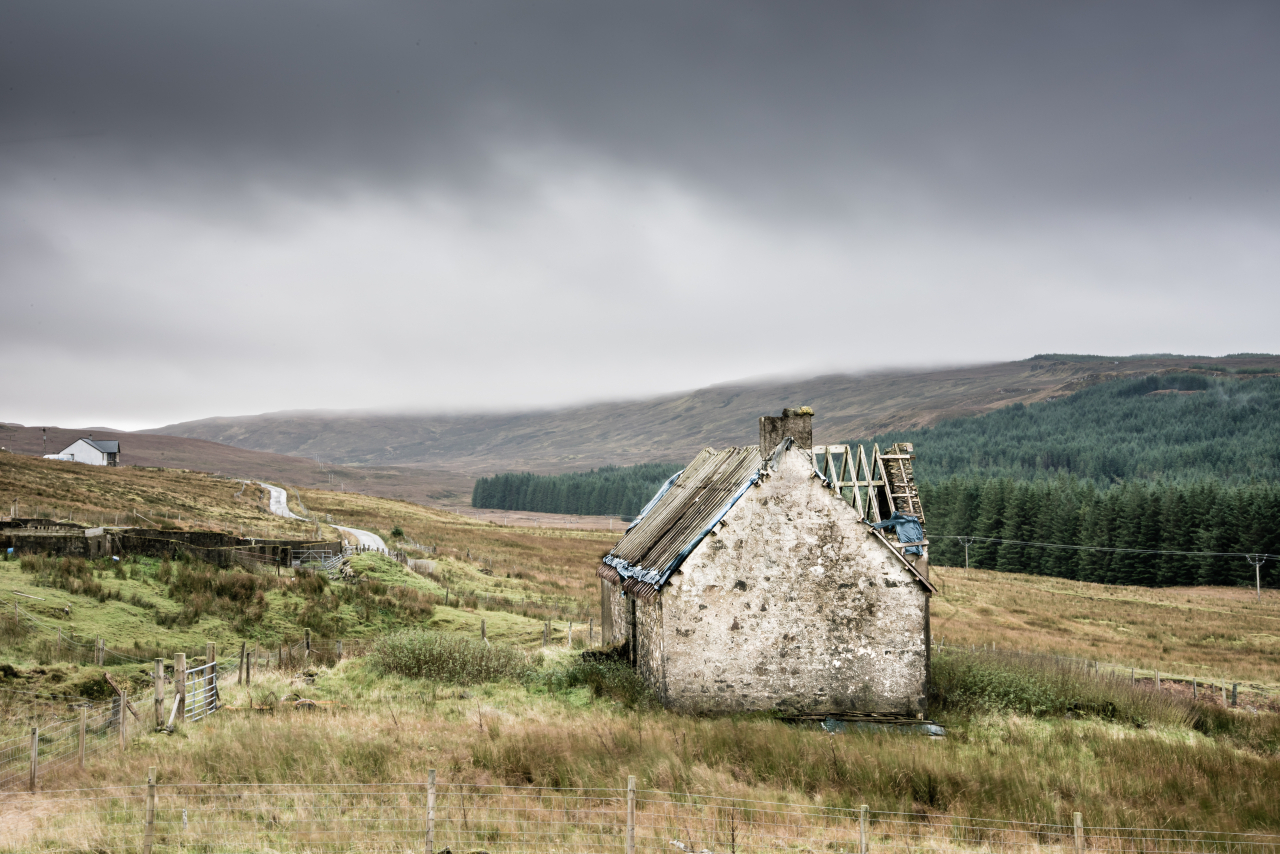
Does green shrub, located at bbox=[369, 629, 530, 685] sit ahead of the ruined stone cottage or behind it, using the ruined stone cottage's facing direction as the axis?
ahead

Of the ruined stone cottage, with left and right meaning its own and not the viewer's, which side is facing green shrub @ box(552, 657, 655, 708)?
front

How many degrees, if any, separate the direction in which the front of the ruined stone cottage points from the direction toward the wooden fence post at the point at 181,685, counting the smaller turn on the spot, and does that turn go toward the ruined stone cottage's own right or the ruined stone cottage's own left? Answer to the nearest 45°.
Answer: approximately 45° to the ruined stone cottage's own left

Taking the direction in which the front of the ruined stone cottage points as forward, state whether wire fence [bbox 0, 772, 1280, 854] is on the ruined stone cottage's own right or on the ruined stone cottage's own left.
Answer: on the ruined stone cottage's own left

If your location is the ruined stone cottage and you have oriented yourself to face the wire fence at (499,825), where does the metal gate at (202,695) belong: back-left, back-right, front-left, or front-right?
front-right

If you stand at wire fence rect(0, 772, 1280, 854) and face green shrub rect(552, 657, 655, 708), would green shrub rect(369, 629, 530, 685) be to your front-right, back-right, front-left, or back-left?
front-left

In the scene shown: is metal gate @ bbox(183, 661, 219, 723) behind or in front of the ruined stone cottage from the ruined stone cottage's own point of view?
in front

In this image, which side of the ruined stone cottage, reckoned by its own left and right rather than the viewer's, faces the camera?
left
